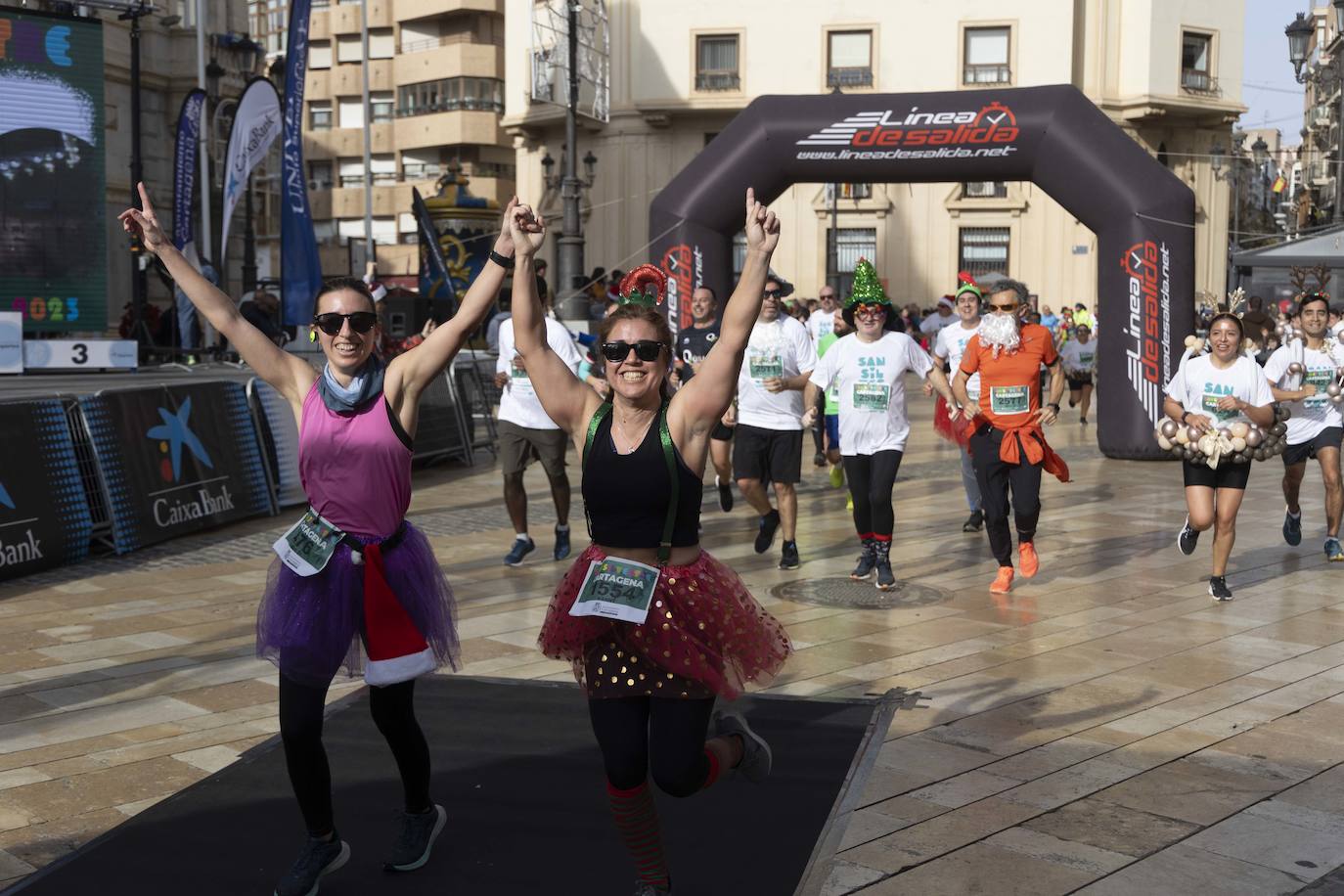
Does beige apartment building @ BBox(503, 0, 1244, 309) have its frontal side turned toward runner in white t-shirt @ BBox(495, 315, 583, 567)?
yes

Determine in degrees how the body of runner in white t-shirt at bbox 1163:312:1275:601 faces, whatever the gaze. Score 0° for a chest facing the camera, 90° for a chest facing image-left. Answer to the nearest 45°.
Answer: approximately 0°

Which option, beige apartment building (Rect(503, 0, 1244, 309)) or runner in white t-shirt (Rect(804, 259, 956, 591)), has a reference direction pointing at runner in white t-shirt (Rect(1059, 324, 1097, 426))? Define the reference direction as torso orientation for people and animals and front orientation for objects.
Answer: the beige apartment building

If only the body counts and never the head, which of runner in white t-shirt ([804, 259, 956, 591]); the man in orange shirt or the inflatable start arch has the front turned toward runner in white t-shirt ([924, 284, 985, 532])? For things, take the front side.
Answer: the inflatable start arch

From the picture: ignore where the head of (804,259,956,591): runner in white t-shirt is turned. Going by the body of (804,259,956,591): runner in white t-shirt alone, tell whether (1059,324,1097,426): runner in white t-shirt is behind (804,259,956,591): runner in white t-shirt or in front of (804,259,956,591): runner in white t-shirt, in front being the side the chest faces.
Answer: behind

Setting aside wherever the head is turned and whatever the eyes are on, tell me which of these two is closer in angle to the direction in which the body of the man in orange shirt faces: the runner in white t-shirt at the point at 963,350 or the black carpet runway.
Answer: the black carpet runway

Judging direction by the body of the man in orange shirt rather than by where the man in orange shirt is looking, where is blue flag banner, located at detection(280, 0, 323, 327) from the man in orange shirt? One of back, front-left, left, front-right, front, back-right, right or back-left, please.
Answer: back-right
